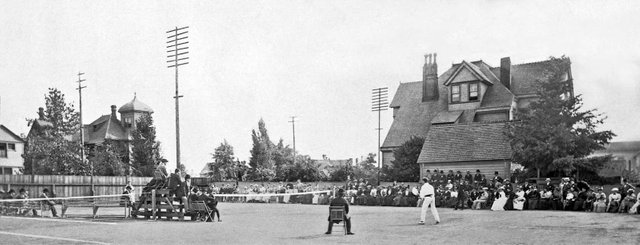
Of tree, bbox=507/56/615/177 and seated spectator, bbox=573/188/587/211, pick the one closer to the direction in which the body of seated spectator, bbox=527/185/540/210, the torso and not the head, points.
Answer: the seated spectator

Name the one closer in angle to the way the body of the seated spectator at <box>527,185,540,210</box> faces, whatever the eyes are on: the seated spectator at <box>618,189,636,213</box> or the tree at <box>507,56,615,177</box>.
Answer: the seated spectator

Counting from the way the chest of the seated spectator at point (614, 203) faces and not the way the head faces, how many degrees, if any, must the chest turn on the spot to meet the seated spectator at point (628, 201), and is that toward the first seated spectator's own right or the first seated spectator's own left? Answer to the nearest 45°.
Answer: approximately 90° to the first seated spectator's own left

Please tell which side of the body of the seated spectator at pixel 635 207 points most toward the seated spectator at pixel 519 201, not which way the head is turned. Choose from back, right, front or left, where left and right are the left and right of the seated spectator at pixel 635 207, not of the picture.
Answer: right

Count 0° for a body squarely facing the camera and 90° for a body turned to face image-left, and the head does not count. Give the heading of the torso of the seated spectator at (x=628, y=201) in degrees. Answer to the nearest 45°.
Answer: approximately 45°

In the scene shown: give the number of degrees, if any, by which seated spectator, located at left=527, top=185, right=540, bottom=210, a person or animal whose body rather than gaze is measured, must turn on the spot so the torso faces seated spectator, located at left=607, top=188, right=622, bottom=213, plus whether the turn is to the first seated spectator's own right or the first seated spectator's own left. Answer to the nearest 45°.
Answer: approximately 45° to the first seated spectator's own left

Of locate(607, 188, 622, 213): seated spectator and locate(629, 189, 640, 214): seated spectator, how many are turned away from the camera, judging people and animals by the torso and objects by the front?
0
